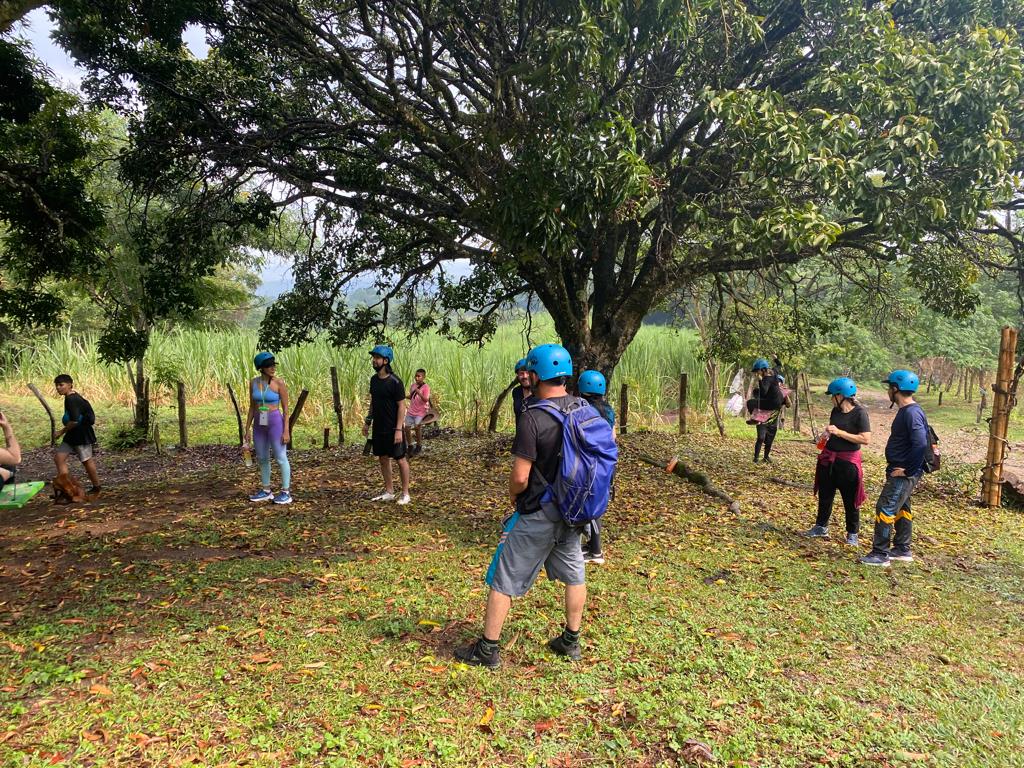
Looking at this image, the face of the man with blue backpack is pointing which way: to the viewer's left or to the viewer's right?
to the viewer's left

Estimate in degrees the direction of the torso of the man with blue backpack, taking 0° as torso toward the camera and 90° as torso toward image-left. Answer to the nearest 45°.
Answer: approximately 135°

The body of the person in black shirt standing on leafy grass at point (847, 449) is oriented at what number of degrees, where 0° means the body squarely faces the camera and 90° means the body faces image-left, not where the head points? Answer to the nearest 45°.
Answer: approximately 45°

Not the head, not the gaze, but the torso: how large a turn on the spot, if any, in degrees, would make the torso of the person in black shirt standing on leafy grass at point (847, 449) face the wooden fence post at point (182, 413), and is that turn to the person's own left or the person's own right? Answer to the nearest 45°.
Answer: approximately 45° to the person's own right

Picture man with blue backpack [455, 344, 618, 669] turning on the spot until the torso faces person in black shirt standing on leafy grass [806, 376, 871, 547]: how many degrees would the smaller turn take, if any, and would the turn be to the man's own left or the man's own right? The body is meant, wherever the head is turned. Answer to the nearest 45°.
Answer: approximately 90° to the man's own right

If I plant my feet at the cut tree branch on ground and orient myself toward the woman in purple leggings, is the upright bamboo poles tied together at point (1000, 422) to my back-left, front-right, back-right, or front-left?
back-left
